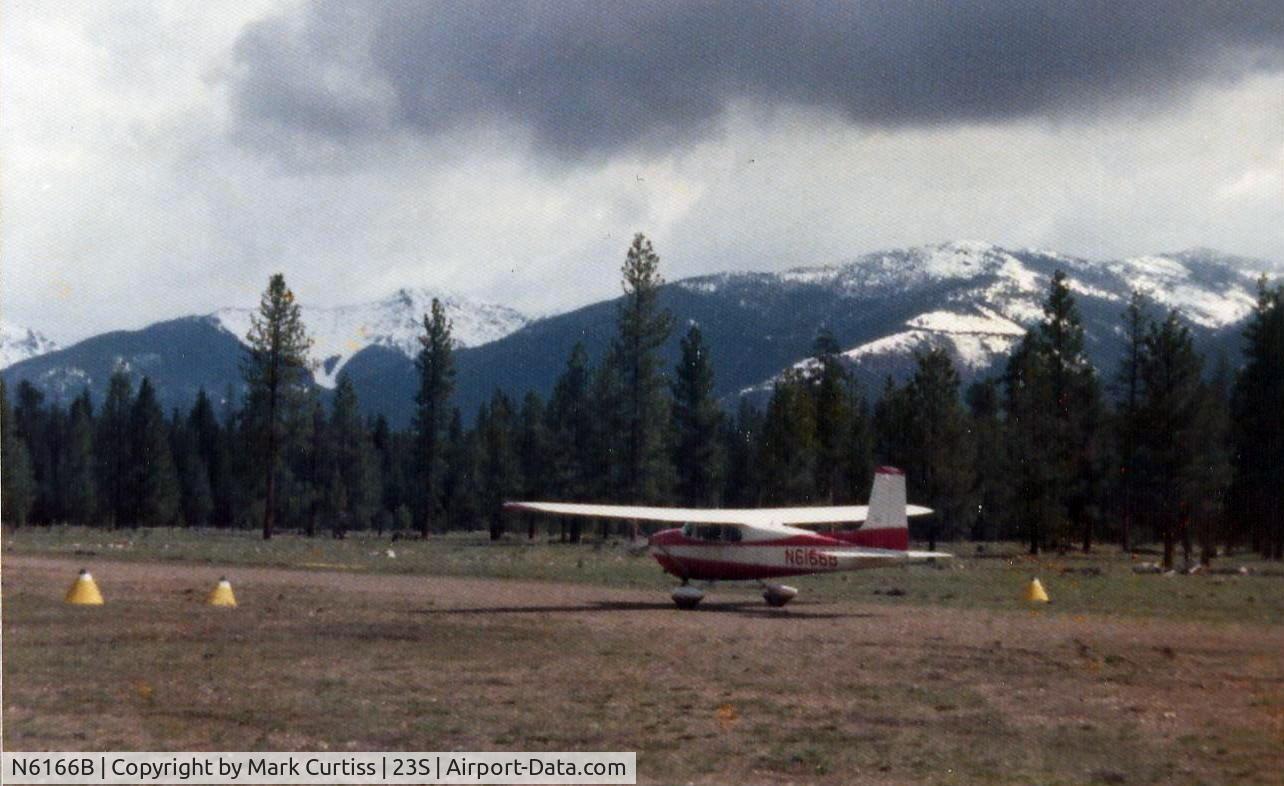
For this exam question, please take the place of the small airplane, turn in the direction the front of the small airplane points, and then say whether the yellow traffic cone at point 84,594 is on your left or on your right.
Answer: on your left

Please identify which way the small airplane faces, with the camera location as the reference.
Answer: facing away from the viewer and to the left of the viewer

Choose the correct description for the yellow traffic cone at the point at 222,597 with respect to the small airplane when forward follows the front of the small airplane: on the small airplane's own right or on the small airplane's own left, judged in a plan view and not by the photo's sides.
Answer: on the small airplane's own left
